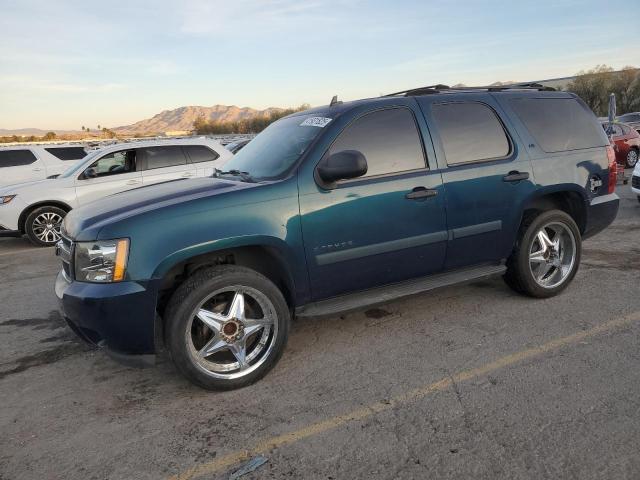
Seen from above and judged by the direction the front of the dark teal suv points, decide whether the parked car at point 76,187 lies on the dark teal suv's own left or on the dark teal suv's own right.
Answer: on the dark teal suv's own right

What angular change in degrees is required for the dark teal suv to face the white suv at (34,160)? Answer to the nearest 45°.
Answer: approximately 90° to its right

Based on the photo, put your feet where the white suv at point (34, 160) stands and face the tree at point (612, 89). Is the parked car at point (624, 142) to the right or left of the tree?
right

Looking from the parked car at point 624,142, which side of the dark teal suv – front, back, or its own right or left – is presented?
back

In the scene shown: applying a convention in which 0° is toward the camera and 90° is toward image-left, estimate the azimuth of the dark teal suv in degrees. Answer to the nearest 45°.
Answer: approximately 45°

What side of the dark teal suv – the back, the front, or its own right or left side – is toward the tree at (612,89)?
back
